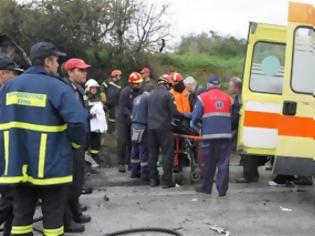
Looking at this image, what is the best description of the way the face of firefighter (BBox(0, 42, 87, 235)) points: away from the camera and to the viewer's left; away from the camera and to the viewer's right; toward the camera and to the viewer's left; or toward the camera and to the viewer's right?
away from the camera and to the viewer's right

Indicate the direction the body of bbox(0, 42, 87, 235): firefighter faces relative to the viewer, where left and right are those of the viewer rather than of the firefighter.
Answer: facing away from the viewer and to the right of the viewer

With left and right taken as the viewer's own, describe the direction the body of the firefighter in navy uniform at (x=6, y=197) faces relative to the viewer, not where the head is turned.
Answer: facing to the right of the viewer

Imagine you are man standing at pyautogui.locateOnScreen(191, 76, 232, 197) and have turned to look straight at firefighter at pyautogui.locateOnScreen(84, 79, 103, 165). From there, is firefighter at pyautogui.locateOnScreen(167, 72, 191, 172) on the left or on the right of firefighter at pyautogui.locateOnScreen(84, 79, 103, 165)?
right

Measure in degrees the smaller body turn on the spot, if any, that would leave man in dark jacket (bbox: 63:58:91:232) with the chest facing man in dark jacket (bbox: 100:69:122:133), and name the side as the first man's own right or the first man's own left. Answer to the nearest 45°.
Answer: approximately 90° to the first man's own left

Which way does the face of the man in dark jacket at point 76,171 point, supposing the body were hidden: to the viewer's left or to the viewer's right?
to the viewer's right

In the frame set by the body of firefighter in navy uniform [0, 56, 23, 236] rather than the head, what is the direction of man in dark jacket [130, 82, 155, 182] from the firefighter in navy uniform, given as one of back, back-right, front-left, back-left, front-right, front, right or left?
front-left

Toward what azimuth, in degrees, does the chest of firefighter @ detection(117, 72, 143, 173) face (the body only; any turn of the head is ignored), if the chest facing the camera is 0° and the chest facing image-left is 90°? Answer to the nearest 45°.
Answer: approximately 270°

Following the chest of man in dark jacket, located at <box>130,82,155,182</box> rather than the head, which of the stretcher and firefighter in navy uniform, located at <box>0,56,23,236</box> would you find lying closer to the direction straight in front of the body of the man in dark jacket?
the stretcher

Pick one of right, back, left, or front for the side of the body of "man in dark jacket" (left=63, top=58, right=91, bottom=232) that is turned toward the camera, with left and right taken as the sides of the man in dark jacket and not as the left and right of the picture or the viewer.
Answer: right

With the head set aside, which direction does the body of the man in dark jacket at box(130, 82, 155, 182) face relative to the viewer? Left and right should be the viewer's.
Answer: facing away from the viewer and to the right of the viewer

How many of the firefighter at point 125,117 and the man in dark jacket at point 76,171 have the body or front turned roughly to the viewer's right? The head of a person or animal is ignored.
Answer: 2
